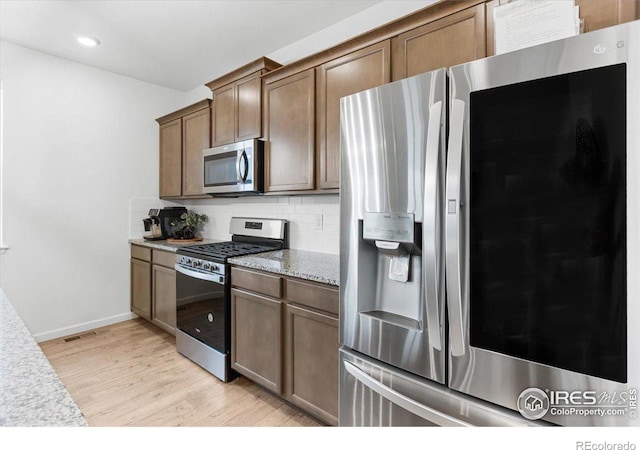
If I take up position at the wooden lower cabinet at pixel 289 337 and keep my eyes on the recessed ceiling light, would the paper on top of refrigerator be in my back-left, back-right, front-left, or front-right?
back-left

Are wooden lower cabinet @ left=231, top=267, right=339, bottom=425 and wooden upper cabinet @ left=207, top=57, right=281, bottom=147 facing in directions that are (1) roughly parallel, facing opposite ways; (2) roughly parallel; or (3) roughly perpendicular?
roughly parallel

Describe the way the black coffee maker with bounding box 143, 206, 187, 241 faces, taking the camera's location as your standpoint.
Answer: facing the viewer and to the left of the viewer

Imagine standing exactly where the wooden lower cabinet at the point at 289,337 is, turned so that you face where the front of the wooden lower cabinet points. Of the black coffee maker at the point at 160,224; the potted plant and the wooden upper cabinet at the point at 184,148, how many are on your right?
3

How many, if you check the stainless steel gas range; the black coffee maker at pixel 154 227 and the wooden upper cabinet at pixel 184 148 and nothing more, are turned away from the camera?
0

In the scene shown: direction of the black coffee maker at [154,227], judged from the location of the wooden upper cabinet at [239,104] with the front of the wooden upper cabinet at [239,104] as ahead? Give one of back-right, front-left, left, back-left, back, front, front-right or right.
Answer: right

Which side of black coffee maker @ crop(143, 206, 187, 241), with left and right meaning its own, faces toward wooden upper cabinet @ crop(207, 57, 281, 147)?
left

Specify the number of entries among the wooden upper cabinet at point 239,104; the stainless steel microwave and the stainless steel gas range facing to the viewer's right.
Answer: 0

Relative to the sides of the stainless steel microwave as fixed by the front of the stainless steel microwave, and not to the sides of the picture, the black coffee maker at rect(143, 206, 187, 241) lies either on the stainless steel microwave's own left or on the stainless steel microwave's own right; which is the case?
on the stainless steel microwave's own right

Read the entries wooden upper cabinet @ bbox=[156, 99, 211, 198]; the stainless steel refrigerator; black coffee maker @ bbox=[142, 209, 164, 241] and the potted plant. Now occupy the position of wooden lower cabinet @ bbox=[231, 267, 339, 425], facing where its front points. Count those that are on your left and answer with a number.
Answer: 1

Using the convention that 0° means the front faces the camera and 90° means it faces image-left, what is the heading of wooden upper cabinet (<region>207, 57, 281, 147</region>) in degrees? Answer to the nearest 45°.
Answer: approximately 45°

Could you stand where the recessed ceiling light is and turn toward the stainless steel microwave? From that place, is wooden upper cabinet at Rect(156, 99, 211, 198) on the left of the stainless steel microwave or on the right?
left

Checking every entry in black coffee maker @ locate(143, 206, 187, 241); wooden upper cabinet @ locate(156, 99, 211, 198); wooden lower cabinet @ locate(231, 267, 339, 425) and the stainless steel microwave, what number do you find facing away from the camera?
0

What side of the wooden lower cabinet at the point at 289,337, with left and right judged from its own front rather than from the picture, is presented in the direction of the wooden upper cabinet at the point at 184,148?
right
